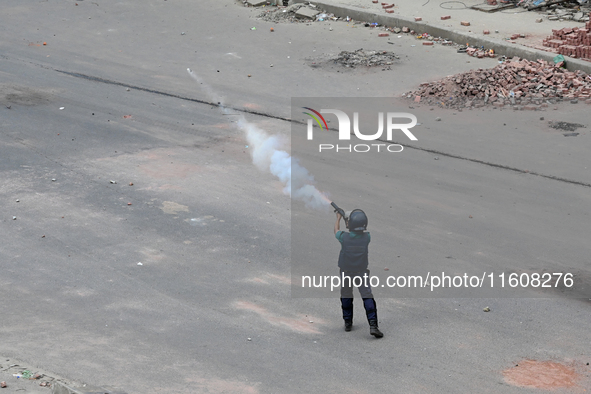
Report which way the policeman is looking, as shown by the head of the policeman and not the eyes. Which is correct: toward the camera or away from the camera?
away from the camera

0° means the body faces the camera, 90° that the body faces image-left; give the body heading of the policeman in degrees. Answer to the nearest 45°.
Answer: approximately 135°
